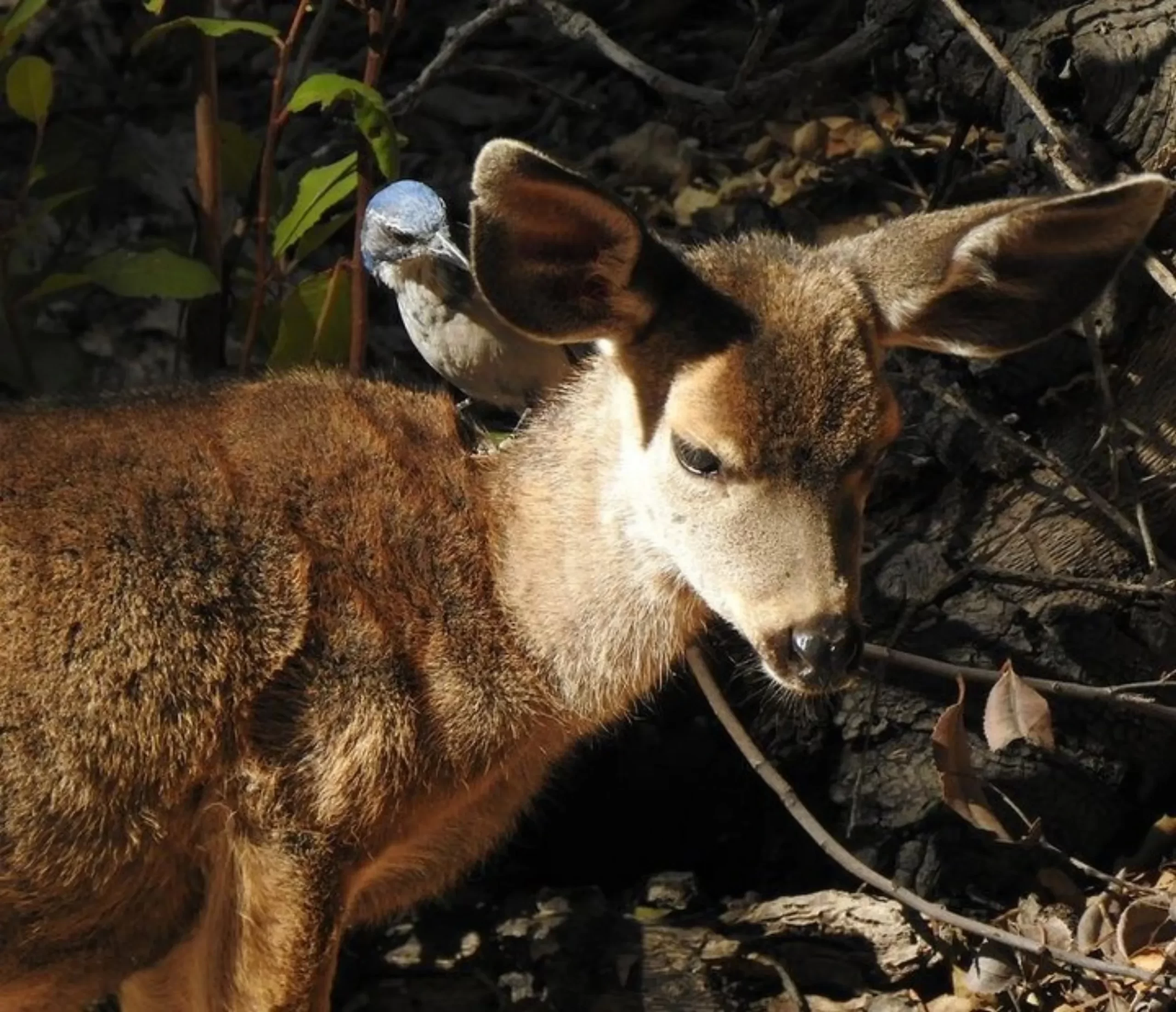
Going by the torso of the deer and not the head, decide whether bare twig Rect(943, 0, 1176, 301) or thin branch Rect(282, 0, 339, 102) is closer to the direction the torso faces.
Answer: the bare twig

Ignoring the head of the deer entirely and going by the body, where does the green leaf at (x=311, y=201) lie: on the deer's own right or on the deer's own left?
on the deer's own left

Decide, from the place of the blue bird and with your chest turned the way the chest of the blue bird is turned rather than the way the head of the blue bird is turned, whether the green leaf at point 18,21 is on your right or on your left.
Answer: on your right

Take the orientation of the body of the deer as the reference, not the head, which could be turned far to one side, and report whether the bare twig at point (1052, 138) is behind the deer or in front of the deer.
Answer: in front

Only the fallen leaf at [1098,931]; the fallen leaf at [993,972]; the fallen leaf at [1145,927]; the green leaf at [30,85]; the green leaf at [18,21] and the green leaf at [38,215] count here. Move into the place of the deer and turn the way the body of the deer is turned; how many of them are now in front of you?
3

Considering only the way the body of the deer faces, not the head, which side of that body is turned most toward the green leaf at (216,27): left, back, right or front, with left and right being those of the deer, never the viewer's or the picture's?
left

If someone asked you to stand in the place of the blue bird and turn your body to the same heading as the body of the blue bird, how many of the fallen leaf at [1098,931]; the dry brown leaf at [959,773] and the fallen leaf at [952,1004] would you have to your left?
3

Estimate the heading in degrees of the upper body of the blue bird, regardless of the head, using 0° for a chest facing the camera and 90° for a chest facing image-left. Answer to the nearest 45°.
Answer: approximately 45°

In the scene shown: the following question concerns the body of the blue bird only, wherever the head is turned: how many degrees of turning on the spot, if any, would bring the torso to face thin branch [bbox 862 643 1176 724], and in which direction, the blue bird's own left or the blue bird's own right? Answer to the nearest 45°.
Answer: approximately 90° to the blue bird's own left

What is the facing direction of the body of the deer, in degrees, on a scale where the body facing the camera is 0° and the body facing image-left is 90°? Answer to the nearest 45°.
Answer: approximately 270°

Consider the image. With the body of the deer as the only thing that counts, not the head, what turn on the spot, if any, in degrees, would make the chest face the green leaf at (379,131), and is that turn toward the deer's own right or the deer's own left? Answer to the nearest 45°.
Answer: approximately 90° to the deer's own left
